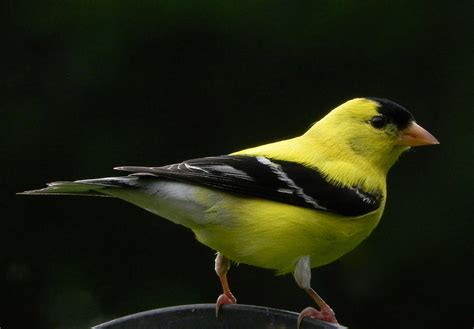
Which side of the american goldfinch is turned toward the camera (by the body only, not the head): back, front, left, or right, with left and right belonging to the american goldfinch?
right
